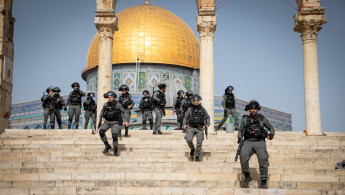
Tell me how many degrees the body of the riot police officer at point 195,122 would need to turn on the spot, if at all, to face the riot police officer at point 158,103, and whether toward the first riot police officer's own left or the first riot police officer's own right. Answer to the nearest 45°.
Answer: approximately 180°

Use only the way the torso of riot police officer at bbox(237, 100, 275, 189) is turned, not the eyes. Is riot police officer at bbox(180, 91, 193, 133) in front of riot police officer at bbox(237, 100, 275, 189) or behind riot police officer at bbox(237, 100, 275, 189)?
behind

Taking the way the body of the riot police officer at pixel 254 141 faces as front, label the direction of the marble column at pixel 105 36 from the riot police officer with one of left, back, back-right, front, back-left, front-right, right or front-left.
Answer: back-right

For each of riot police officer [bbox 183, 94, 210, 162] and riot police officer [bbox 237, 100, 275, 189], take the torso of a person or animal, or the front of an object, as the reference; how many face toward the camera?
2

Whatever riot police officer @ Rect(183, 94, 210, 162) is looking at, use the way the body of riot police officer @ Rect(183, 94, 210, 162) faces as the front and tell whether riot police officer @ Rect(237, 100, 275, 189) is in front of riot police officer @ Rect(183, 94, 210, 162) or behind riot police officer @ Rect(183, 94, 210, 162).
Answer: in front

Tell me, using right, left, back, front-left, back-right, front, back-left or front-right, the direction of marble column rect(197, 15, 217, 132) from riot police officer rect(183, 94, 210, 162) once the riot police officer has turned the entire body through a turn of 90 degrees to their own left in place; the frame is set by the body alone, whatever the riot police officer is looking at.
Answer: left

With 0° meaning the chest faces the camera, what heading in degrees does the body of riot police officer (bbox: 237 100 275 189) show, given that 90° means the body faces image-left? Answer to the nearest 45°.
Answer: approximately 0°

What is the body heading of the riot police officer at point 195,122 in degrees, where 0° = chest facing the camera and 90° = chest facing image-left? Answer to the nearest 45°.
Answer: approximately 0°
